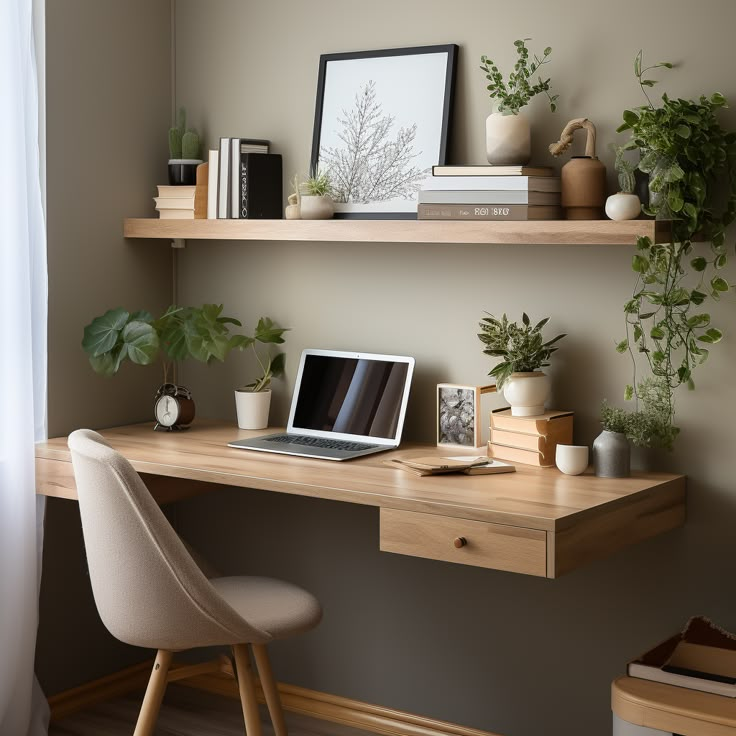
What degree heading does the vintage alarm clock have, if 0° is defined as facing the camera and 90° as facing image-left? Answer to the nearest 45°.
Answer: approximately 45°

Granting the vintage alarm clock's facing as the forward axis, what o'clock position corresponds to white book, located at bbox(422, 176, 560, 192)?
The white book is roughly at 9 o'clock from the vintage alarm clock.

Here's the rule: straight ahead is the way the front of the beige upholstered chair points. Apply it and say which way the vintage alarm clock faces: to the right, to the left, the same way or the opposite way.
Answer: the opposite way

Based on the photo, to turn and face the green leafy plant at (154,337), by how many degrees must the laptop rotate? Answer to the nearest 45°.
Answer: approximately 45° to its right

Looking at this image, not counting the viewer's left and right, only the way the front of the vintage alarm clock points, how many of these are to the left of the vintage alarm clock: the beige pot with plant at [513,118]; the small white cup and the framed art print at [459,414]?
3

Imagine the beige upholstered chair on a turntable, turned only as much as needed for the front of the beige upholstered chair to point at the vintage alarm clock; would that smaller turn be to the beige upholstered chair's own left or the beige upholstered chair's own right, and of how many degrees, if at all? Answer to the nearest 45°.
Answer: approximately 45° to the beige upholstered chair's own left

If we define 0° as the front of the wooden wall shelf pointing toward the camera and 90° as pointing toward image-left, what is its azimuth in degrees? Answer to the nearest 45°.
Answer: approximately 0°

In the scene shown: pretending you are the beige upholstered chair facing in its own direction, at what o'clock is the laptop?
The laptop is roughly at 12 o'clock from the beige upholstered chair.
